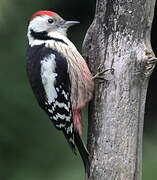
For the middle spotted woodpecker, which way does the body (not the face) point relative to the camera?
to the viewer's right
